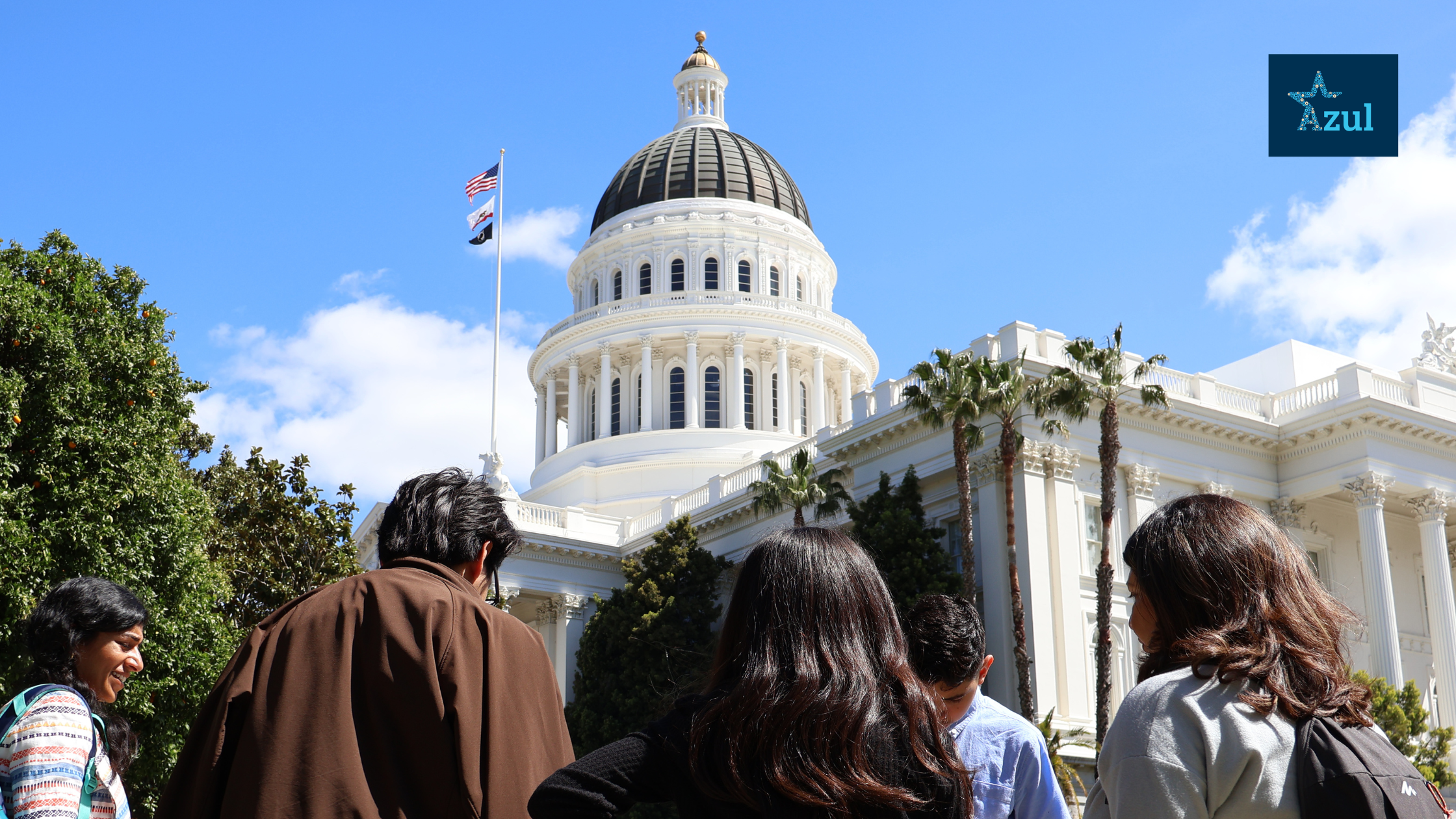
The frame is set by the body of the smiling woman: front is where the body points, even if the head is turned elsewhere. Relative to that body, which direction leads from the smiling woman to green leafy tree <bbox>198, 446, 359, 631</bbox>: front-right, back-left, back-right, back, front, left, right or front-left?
left

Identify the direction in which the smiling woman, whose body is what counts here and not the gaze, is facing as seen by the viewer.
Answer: to the viewer's right

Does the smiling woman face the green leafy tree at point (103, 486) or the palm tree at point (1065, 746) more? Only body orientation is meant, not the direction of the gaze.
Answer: the palm tree

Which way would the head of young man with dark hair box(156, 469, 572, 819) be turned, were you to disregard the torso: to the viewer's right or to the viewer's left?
to the viewer's right

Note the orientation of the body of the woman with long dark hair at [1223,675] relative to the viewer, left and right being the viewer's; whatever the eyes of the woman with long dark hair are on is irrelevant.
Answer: facing away from the viewer and to the left of the viewer

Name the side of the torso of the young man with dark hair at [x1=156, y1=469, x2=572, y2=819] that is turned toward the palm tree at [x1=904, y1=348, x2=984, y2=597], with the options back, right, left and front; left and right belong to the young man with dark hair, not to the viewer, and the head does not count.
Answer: front

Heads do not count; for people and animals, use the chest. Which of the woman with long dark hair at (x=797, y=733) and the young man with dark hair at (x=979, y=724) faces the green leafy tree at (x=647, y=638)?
the woman with long dark hair

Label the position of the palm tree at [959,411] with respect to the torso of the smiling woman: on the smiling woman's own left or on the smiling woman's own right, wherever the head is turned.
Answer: on the smiling woman's own left

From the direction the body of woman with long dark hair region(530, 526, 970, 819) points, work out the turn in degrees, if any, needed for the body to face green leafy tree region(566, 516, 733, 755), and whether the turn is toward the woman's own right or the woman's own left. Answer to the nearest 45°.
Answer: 0° — they already face it

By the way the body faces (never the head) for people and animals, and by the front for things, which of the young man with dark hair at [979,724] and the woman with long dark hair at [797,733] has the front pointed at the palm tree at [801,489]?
the woman with long dark hair

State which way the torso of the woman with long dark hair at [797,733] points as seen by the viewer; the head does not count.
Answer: away from the camera
